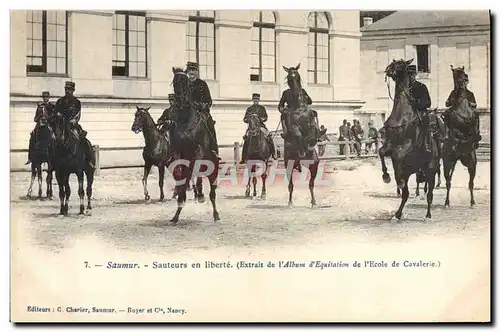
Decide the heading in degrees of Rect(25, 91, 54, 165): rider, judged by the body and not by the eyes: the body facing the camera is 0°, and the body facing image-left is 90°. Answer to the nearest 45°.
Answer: approximately 0°

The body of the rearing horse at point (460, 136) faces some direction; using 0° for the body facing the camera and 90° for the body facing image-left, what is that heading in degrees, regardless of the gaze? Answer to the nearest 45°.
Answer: approximately 0°

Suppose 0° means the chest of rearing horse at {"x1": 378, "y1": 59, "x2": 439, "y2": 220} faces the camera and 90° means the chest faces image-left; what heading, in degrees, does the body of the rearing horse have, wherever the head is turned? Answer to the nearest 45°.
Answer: approximately 45°

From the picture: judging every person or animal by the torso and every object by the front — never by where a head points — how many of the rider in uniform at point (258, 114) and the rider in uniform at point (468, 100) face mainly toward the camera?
2
